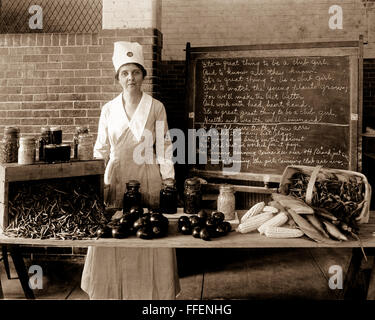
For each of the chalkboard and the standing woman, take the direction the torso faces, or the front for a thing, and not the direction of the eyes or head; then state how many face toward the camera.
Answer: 2

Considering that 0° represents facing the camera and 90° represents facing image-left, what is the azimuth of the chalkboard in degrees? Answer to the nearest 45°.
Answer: approximately 0°

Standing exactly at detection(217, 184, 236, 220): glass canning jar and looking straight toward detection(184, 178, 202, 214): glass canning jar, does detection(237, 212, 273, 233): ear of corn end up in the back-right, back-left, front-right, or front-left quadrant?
back-left

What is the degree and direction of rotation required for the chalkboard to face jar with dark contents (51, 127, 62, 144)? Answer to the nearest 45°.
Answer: approximately 45° to its right

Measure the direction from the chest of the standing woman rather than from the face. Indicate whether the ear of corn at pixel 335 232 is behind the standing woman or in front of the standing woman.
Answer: in front

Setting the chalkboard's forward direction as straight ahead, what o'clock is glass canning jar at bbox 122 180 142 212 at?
The glass canning jar is roughly at 1 o'clock from the chalkboard.

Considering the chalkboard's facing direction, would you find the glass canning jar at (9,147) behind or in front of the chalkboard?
in front

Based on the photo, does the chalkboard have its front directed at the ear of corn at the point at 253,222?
yes
